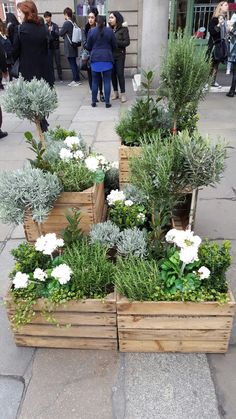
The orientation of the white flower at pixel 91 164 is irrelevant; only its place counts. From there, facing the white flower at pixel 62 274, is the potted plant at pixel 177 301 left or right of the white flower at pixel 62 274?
left

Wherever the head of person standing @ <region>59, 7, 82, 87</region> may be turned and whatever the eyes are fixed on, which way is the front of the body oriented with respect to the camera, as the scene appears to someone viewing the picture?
to the viewer's left

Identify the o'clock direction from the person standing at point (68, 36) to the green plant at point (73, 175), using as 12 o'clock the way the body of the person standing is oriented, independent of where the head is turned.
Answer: The green plant is roughly at 9 o'clock from the person standing.

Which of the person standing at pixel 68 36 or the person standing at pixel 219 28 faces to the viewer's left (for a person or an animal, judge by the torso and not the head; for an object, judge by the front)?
the person standing at pixel 68 36
